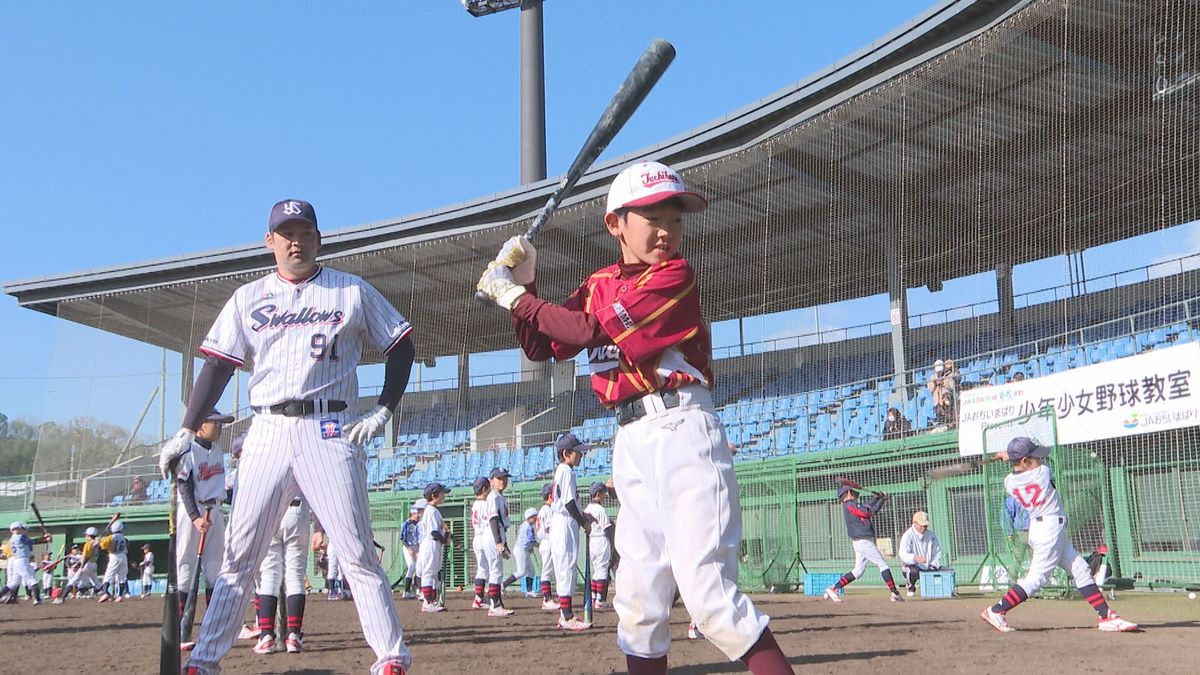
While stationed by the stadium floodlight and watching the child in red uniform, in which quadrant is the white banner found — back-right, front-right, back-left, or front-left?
front-left

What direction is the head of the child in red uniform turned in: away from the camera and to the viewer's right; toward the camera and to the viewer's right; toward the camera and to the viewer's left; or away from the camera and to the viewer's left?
toward the camera and to the viewer's right

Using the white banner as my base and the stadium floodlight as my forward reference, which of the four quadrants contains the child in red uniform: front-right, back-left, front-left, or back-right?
back-left

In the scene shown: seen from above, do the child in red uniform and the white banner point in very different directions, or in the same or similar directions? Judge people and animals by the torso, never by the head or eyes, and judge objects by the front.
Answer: same or similar directions

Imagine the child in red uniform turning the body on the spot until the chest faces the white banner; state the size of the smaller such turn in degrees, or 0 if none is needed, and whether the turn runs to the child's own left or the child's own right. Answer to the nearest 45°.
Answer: approximately 180°

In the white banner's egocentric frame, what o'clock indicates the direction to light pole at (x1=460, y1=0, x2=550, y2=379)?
The light pole is roughly at 3 o'clock from the white banner.

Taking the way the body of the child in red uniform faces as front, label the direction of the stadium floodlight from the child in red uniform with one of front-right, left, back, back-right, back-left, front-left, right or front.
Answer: back-right

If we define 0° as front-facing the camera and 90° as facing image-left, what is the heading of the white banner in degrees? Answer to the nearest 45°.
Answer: approximately 45°

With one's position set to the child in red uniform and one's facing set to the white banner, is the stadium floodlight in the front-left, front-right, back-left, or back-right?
front-left

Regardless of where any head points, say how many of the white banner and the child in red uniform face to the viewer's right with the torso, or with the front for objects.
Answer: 0

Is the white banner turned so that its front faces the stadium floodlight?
no

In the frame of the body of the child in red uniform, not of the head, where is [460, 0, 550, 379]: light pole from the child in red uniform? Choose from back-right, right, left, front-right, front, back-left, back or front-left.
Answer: back-right

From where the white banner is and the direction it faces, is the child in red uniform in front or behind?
in front
